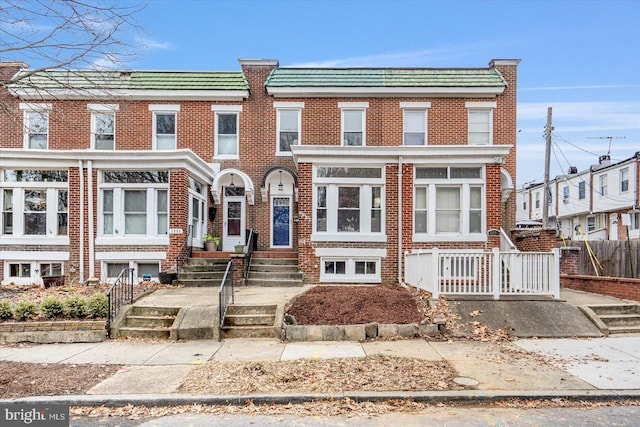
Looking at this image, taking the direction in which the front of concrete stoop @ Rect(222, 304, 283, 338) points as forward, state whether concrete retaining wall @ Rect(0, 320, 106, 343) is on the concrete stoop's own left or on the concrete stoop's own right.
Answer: on the concrete stoop's own right

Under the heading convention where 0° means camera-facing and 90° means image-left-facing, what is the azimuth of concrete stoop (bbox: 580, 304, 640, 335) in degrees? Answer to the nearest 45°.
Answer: approximately 0°

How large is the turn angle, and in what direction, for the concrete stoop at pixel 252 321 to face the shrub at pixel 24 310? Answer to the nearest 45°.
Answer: approximately 90° to its right

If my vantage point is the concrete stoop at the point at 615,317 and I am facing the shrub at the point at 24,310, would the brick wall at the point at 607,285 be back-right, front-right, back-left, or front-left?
back-right

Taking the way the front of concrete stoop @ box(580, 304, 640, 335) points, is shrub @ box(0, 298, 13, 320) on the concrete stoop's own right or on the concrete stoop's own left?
on the concrete stoop's own right

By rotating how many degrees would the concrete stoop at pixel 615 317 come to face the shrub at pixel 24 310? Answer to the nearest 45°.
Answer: approximately 45° to its right

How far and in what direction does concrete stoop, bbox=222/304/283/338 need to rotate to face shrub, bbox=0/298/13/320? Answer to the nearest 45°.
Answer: approximately 90° to its right

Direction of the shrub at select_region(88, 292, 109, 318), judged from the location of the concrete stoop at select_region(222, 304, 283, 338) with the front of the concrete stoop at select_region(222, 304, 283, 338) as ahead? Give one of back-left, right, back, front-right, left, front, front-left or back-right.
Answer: right

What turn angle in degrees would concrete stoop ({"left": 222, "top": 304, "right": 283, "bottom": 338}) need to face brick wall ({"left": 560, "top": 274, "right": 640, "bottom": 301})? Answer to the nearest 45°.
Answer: approximately 90° to its left

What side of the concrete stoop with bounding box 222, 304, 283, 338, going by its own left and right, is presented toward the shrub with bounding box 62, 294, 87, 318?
right

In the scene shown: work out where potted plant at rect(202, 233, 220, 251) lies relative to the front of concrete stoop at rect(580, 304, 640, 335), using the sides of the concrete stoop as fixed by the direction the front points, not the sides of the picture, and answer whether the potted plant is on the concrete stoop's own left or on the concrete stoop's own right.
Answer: on the concrete stoop's own right

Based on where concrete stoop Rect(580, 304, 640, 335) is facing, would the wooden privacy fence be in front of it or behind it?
behind

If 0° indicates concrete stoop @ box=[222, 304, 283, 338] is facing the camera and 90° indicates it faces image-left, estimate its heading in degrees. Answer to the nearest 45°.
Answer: approximately 0°

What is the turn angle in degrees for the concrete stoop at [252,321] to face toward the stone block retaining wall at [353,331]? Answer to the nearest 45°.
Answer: approximately 45° to its left
